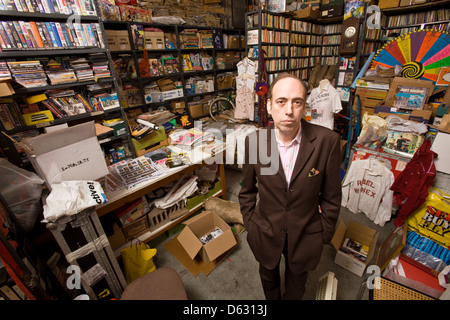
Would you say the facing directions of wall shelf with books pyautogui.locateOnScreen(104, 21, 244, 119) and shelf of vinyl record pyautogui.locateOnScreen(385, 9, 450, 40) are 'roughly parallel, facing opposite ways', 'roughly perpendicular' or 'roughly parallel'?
roughly perpendicular

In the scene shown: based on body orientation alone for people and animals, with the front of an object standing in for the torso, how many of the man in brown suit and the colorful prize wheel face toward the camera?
2

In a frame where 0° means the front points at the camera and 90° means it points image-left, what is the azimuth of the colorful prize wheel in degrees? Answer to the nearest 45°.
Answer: approximately 0°

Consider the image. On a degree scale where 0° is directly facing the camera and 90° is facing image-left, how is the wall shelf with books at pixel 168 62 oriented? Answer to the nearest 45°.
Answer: approximately 315°

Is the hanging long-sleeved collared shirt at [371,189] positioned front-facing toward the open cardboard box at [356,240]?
yes

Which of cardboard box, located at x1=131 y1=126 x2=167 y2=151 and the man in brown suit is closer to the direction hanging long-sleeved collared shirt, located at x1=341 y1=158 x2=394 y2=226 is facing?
the man in brown suit
